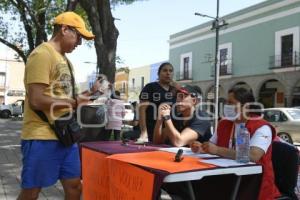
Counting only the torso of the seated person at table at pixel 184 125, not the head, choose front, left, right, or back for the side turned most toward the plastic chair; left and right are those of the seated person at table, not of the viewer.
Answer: left

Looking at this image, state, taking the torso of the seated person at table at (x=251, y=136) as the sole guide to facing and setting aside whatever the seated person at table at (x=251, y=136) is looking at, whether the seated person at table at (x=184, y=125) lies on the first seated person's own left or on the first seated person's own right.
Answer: on the first seated person's own right

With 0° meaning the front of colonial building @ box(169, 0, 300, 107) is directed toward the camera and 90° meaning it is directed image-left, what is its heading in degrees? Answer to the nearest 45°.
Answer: approximately 45°

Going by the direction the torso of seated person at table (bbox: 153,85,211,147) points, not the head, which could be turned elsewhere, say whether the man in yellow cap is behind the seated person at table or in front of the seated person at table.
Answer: in front

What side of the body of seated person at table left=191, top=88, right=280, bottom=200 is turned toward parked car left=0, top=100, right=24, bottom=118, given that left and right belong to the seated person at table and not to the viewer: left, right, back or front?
right

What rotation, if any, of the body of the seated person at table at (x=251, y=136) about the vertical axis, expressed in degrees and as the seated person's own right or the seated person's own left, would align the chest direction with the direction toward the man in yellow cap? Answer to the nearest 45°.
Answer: approximately 45° to the seated person's own right

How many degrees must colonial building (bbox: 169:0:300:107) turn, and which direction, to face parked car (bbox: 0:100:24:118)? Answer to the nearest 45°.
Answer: approximately 45° to its right

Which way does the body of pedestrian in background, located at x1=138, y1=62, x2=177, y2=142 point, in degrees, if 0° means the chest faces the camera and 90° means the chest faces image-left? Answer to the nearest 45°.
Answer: approximately 315°

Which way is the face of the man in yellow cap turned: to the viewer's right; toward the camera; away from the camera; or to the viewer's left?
to the viewer's right

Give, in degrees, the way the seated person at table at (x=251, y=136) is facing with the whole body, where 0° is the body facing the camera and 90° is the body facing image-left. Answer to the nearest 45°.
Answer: approximately 45°

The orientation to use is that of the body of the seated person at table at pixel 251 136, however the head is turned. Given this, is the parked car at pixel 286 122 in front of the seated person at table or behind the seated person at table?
behind
